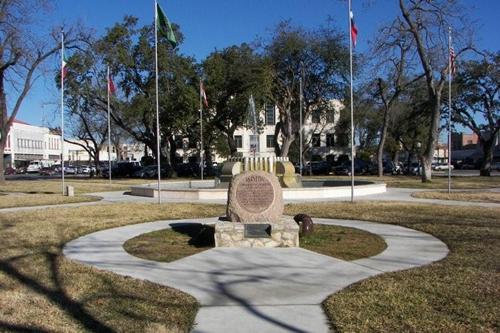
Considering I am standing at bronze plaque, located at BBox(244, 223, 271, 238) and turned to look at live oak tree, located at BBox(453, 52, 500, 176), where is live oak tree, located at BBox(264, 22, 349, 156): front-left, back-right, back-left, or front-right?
front-left

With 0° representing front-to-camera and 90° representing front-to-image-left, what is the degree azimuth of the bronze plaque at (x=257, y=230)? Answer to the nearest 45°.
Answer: approximately 0°

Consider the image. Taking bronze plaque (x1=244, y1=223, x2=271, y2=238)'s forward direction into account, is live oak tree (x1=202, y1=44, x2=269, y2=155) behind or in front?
behind

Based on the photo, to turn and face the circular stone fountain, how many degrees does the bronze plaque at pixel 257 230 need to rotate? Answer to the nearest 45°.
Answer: approximately 180°

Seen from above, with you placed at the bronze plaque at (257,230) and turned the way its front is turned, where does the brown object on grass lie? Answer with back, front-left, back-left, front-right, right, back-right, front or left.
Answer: back-left

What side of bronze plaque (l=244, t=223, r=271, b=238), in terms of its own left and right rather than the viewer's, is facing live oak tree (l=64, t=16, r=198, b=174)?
back

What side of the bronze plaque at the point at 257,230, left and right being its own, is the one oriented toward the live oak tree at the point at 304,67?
back
